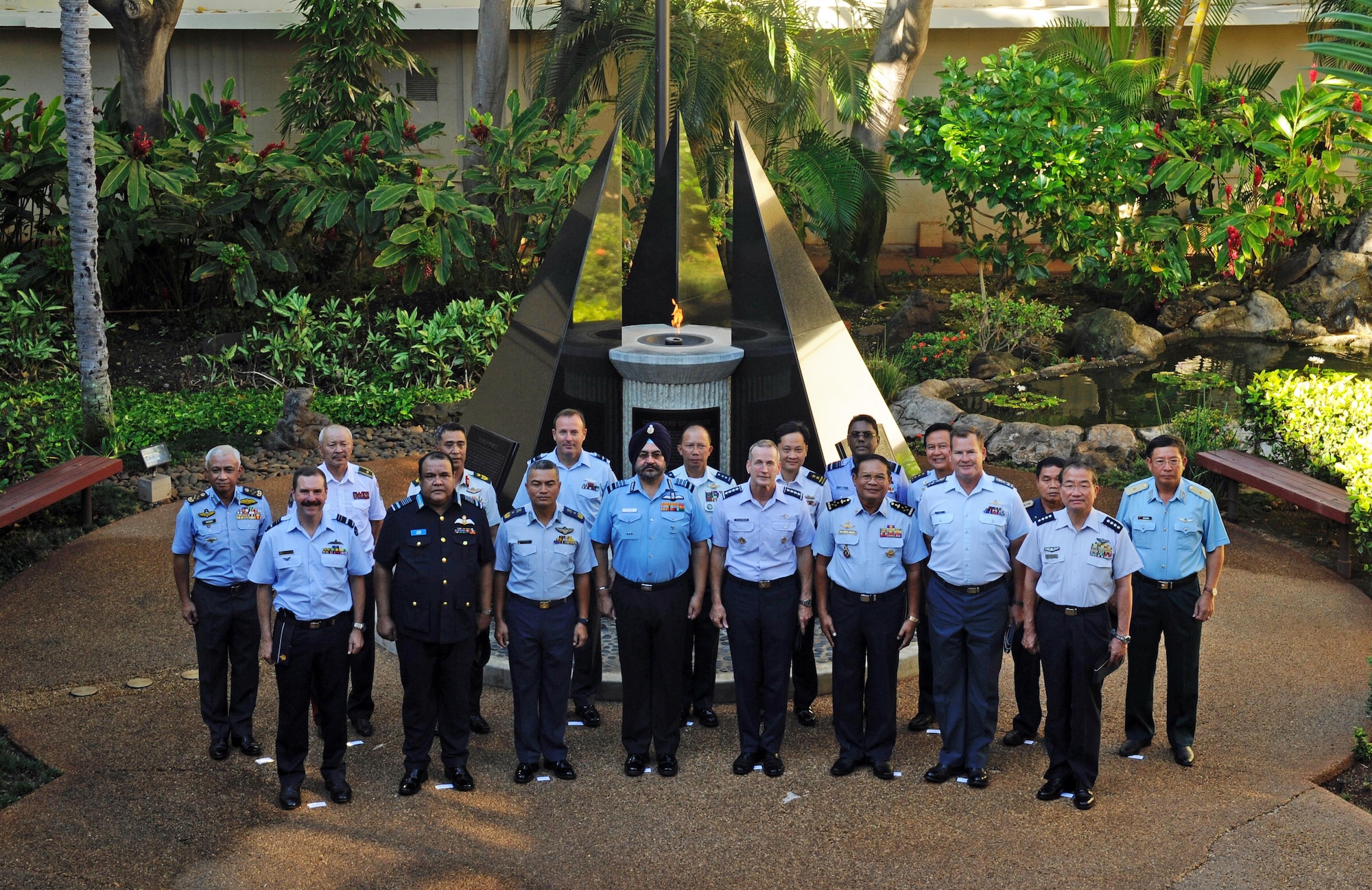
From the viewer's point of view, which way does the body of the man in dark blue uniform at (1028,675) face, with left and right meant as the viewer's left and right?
facing the viewer

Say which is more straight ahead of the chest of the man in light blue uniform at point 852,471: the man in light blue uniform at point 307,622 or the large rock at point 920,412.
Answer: the man in light blue uniform

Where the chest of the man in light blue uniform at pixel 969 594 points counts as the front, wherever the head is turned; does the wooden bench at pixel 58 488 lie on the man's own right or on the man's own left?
on the man's own right

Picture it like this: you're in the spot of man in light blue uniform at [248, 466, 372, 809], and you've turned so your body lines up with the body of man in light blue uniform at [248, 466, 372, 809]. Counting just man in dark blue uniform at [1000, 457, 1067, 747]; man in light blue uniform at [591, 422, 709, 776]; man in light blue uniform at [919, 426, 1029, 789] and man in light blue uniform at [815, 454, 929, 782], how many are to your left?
4

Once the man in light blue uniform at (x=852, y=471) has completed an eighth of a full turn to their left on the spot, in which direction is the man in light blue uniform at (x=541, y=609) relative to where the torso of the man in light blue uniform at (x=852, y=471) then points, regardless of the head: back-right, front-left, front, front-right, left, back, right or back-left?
right

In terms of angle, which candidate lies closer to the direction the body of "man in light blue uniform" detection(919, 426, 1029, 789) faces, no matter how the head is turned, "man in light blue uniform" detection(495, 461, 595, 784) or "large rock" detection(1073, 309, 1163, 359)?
the man in light blue uniform

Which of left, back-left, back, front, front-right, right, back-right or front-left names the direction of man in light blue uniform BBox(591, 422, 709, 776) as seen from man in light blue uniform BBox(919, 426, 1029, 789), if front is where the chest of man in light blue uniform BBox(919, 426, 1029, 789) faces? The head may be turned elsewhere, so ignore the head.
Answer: right

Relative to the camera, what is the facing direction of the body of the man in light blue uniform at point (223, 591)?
toward the camera

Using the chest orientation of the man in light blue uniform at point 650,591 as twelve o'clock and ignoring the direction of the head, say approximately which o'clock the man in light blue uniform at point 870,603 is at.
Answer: the man in light blue uniform at point 870,603 is roughly at 9 o'clock from the man in light blue uniform at point 650,591.

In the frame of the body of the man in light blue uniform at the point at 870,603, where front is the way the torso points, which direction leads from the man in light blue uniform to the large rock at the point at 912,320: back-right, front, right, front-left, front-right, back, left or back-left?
back

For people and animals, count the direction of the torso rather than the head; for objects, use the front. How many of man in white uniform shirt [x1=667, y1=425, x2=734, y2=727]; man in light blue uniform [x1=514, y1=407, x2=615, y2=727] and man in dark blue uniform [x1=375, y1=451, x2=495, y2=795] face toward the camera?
3

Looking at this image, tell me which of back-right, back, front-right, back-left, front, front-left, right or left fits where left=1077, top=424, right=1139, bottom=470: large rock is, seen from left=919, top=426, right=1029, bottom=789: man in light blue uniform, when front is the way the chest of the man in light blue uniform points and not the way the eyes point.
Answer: back

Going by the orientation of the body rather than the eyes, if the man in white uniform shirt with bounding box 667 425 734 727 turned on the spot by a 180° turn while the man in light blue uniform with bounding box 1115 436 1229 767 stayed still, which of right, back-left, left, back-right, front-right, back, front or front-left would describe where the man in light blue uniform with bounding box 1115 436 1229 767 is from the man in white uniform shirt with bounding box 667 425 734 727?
right

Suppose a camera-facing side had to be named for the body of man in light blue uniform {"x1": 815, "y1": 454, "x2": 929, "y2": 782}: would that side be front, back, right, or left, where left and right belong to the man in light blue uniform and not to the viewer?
front
